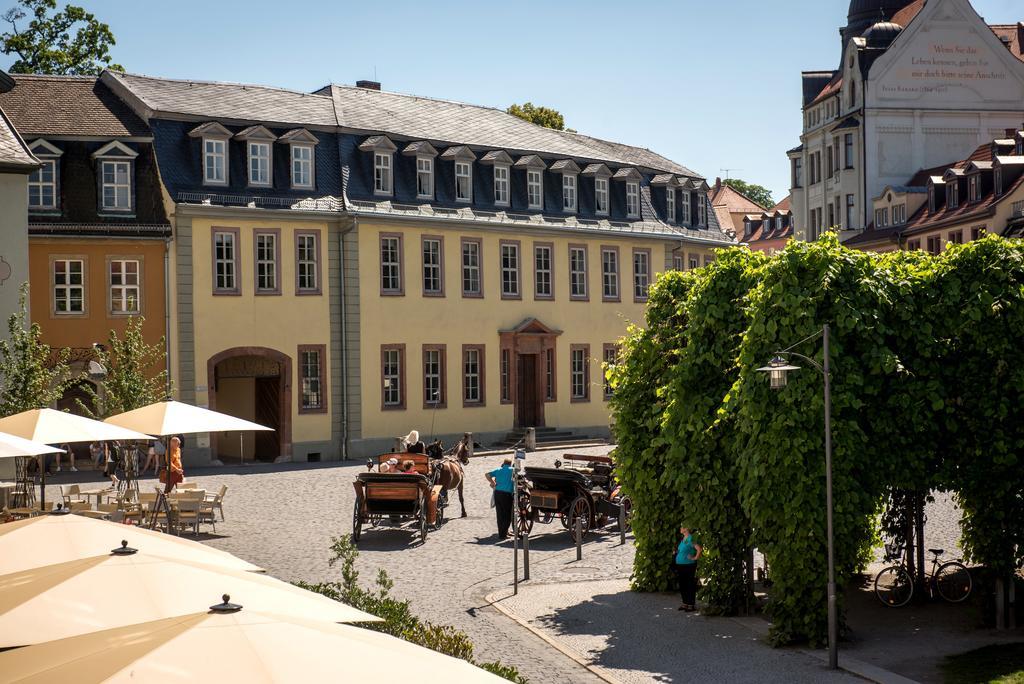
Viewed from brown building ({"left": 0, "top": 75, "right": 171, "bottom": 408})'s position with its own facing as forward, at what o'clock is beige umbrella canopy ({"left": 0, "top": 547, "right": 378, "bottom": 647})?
The beige umbrella canopy is roughly at 12 o'clock from the brown building.

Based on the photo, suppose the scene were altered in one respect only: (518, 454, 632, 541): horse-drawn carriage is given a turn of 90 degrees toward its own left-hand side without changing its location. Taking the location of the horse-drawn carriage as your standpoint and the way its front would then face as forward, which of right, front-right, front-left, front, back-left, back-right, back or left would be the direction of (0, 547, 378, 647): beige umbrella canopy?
back-left

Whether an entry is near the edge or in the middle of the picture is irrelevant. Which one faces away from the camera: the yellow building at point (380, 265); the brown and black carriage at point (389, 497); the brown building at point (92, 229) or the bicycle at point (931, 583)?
the brown and black carriage

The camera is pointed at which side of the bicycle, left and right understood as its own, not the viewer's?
left

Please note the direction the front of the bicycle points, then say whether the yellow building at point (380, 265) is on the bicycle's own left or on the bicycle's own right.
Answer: on the bicycle's own right

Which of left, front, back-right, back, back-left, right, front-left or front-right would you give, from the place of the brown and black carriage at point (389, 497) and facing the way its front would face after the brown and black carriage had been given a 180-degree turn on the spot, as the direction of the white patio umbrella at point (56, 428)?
front-right

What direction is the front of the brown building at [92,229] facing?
toward the camera

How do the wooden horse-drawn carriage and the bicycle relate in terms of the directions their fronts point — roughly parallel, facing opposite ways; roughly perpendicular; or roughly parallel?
roughly perpendicular

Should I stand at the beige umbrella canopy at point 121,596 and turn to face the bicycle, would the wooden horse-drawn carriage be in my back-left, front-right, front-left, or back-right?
front-left

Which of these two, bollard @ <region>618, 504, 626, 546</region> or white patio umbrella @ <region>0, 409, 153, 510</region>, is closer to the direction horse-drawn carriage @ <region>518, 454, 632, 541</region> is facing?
the bollard

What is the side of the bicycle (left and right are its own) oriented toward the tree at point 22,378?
front

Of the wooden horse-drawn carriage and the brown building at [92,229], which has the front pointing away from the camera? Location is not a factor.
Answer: the wooden horse-drawn carriage

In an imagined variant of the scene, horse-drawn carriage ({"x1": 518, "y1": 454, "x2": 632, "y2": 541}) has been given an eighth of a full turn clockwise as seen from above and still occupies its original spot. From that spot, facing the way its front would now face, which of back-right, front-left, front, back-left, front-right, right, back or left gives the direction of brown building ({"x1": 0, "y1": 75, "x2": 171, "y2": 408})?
back-left

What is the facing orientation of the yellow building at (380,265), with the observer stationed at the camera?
facing the viewer and to the right of the viewer

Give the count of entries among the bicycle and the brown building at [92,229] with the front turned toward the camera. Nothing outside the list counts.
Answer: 1

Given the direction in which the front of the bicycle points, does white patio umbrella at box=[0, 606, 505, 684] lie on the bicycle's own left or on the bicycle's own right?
on the bicycle's own left
